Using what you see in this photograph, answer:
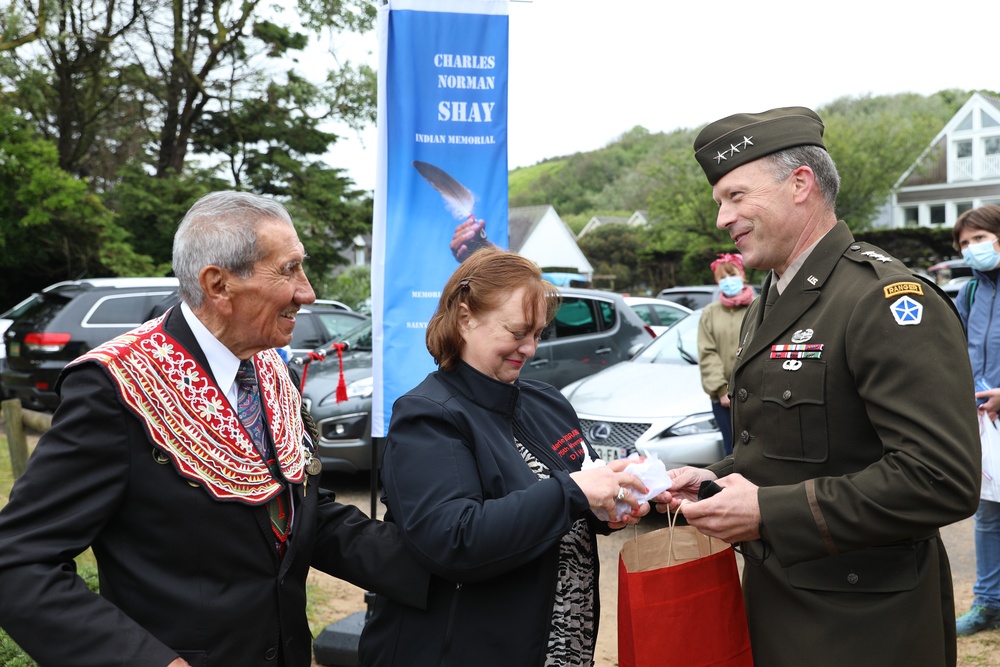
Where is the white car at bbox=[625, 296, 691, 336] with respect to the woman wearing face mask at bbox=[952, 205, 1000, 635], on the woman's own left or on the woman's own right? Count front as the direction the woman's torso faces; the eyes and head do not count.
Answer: on the woman's own right

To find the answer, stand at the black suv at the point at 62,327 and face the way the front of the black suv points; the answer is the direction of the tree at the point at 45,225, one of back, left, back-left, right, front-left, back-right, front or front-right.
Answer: front-left

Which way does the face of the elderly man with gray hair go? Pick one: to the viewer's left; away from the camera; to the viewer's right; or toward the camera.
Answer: to the viewer's right

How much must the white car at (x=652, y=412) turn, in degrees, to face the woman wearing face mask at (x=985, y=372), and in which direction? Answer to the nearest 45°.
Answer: approximately 90° to its left

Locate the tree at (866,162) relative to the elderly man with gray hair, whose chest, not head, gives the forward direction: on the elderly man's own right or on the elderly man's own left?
on the elderly man's own left

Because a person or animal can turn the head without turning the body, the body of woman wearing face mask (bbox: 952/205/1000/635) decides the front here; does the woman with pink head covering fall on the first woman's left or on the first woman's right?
on the first woman's right

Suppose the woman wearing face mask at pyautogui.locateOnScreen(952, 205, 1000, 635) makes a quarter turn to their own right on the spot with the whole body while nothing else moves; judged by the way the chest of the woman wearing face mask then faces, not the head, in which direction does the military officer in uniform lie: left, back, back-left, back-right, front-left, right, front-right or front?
back-left

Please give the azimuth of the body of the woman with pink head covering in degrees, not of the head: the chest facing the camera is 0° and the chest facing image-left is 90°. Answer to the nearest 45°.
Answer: approximately 0°

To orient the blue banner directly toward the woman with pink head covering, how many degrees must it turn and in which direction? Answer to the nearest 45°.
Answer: approximately 135° to its left

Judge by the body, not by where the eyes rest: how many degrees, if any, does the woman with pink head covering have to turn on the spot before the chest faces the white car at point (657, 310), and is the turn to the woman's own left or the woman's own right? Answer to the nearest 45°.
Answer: approximately 180°

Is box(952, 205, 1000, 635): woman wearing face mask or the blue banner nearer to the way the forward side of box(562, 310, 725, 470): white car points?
the blue banner

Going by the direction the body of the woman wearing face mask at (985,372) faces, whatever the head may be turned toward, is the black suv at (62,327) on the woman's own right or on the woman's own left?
on the woman's own right

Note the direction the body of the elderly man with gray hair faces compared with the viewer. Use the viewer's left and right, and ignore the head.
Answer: facing the viewer and to the right of the viewer
